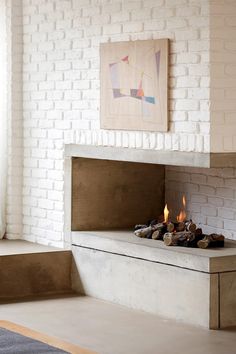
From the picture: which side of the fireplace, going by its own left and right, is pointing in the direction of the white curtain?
right

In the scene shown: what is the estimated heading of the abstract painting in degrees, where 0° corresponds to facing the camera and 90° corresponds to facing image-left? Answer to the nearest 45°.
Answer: approximately 45°

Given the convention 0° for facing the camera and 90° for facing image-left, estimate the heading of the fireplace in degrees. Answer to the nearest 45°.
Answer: approximately 45°

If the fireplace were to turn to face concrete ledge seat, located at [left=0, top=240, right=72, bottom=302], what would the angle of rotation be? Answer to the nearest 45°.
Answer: approximately 45° to its right

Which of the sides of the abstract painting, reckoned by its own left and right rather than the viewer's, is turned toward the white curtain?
right

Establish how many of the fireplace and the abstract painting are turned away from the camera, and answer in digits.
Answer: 0
